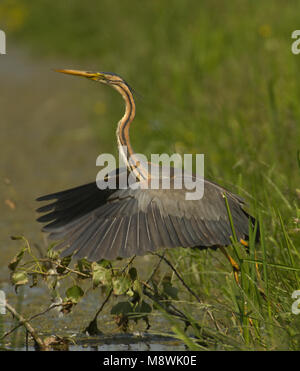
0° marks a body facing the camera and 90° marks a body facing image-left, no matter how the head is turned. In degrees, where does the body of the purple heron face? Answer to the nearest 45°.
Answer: approximately 90°
